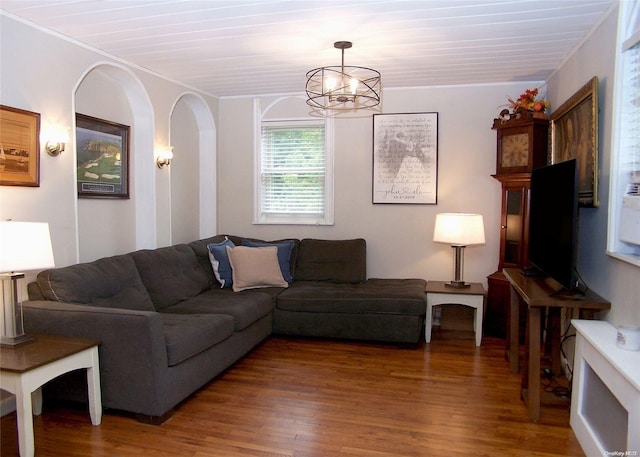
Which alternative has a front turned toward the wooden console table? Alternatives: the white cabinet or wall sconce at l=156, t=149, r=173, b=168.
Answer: the wall sconce

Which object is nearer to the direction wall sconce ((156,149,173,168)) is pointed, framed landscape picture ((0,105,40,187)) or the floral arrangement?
the floral arrangement

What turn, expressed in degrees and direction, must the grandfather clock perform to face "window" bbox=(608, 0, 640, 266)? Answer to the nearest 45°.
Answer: approximately 45° to its left

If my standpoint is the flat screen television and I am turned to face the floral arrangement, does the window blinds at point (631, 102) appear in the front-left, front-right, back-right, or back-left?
back-right

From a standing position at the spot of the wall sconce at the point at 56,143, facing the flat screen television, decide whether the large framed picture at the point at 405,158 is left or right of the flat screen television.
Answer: left

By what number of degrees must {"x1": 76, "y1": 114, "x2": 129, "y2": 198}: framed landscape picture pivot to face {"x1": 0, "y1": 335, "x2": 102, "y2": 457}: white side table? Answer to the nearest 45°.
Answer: approximately 45° to its right

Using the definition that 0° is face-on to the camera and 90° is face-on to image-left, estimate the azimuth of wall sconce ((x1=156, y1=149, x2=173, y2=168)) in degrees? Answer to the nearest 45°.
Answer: approximately 315°

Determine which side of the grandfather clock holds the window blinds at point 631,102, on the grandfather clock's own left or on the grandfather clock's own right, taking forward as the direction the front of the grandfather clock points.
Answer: on the grandfather clock's own left

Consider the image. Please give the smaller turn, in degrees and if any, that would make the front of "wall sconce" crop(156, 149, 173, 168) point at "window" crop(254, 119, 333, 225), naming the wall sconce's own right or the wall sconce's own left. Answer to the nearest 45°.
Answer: approximately 45° to the wall sconce's own left

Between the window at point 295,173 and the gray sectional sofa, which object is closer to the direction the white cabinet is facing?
the gray sectional sofa

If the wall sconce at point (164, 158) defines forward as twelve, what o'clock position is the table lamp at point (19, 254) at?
The table lamp is roughly at 2 o'clock from the wall sconce.
